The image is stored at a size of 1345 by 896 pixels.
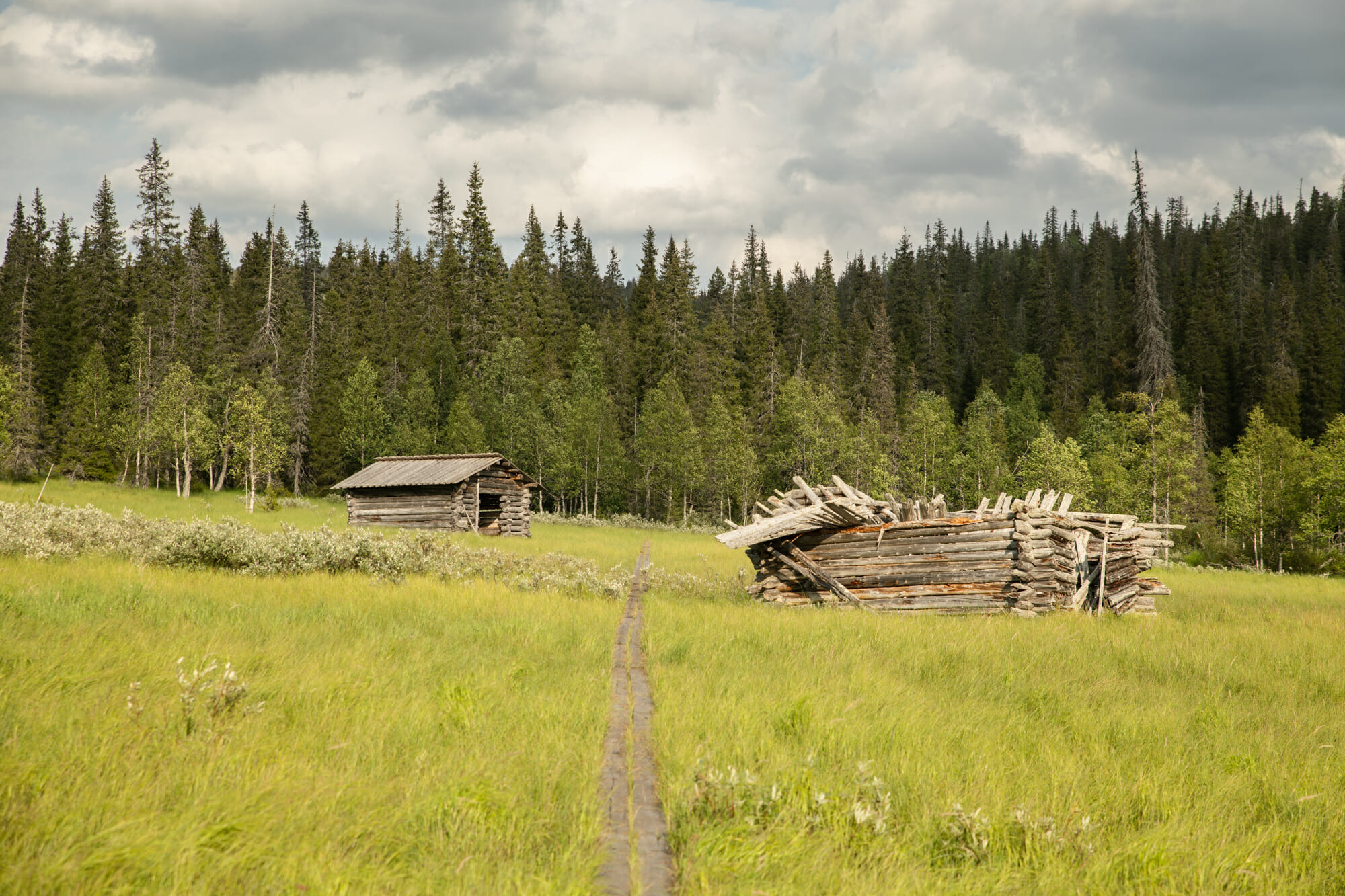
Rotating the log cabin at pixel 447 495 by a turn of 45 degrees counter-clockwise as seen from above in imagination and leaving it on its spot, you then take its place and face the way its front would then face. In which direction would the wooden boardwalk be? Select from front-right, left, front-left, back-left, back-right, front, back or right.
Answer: right

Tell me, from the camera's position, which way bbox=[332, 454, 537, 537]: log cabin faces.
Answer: facing the viewer and to the right of the viewer

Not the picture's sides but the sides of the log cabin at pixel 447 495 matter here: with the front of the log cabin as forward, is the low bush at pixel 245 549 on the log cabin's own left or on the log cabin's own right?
on the log cabin's own right

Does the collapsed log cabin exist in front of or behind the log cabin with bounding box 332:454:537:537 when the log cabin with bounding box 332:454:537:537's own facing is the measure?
in front
